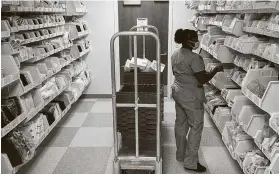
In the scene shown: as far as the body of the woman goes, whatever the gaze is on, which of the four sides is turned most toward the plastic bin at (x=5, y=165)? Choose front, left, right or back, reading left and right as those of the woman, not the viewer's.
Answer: back

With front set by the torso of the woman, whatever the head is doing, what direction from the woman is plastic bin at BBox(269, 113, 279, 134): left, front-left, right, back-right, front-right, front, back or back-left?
right

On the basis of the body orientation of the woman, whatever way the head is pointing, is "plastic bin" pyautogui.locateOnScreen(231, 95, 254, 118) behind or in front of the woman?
in front

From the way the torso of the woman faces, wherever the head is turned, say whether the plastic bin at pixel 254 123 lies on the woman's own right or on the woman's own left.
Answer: on the woman's own right

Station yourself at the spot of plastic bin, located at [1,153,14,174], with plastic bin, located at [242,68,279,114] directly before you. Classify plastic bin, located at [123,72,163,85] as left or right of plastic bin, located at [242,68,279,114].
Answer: left

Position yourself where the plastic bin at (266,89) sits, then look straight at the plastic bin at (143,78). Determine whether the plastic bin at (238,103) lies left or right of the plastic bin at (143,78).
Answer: right

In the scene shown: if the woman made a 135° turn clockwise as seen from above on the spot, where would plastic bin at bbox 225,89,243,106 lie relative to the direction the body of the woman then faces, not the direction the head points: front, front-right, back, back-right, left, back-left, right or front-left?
back-left

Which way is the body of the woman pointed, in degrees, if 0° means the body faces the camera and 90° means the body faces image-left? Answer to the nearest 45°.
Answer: approximately 225°

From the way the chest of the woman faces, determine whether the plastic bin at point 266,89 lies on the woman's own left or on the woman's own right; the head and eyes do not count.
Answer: on the woman's own right
